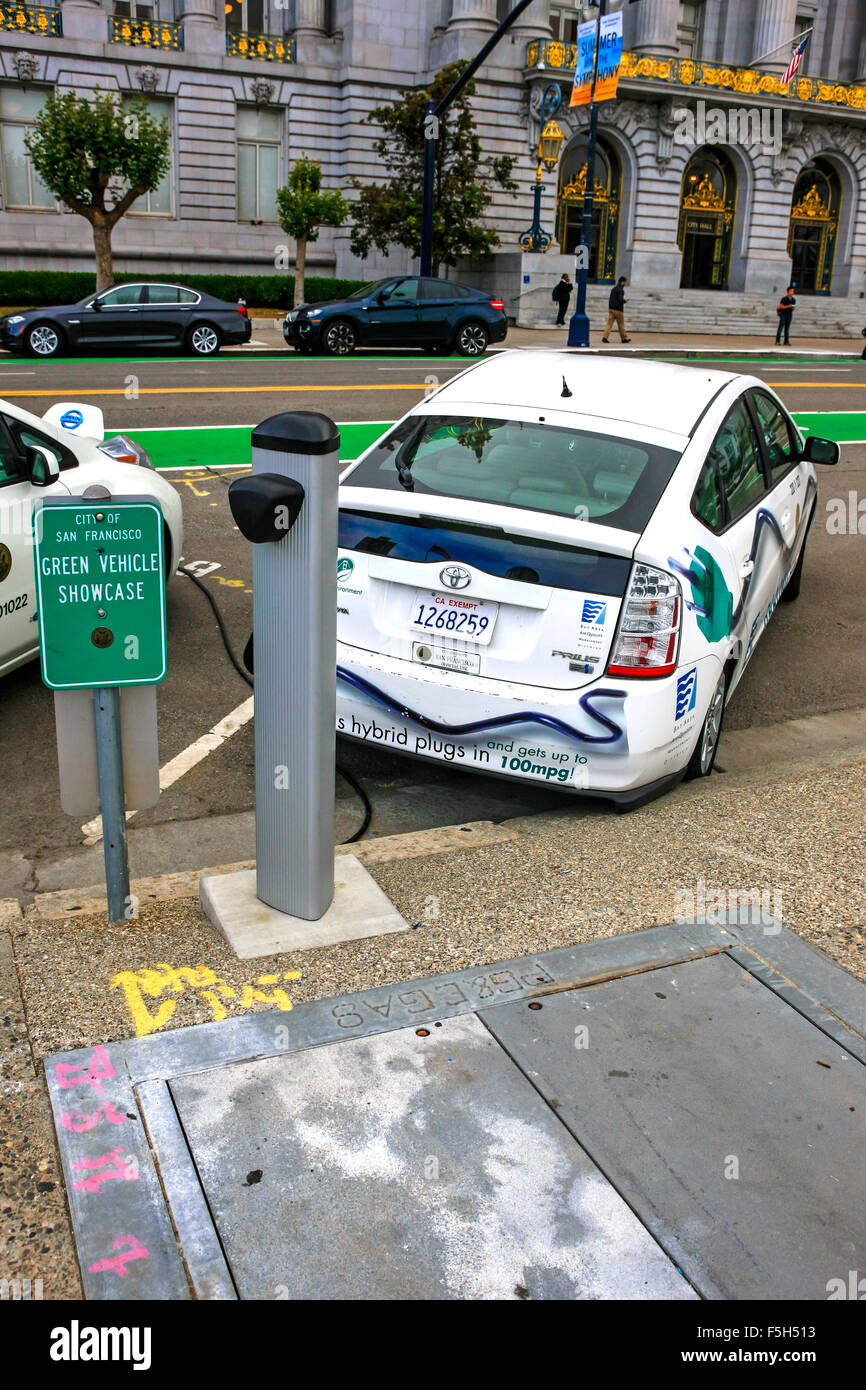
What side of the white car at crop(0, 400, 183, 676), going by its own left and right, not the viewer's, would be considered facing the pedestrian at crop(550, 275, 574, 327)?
front

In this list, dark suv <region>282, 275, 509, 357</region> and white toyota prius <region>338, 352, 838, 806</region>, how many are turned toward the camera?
0

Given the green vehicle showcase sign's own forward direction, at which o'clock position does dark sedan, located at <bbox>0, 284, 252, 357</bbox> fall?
The dark sedan is roughly at 6 o'clock from the green vehicle showcase sign.

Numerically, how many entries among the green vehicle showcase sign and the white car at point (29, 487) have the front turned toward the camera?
1

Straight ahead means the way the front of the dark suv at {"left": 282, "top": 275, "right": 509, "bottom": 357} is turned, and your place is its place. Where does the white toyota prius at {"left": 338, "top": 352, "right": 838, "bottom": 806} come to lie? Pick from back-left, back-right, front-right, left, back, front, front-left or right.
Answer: left

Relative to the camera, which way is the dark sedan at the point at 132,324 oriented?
to the viewer's left

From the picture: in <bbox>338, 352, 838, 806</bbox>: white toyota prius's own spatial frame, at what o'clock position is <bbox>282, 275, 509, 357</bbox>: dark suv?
The dark suv is roughly at 10 o'clock from the white toyota prius.

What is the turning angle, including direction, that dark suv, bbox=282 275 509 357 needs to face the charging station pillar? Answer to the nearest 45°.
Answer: approximately 90° to its left

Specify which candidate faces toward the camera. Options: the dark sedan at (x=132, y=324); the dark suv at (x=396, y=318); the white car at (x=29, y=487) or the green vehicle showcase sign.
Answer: the green vehicle showcase sign

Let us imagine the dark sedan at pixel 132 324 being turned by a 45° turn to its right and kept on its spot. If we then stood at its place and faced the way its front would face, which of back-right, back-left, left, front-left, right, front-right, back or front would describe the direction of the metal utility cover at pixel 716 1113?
back-left

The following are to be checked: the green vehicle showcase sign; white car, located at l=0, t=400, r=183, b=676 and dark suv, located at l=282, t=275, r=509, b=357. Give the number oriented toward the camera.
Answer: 1

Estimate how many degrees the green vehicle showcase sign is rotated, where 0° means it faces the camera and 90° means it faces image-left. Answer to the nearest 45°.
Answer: approximately 0°

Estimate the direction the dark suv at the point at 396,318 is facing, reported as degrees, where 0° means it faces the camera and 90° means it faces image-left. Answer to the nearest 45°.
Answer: approximately 90°

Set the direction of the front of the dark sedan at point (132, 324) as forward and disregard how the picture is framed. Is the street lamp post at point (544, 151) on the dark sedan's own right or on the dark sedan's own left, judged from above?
on the dark sedan's own right
